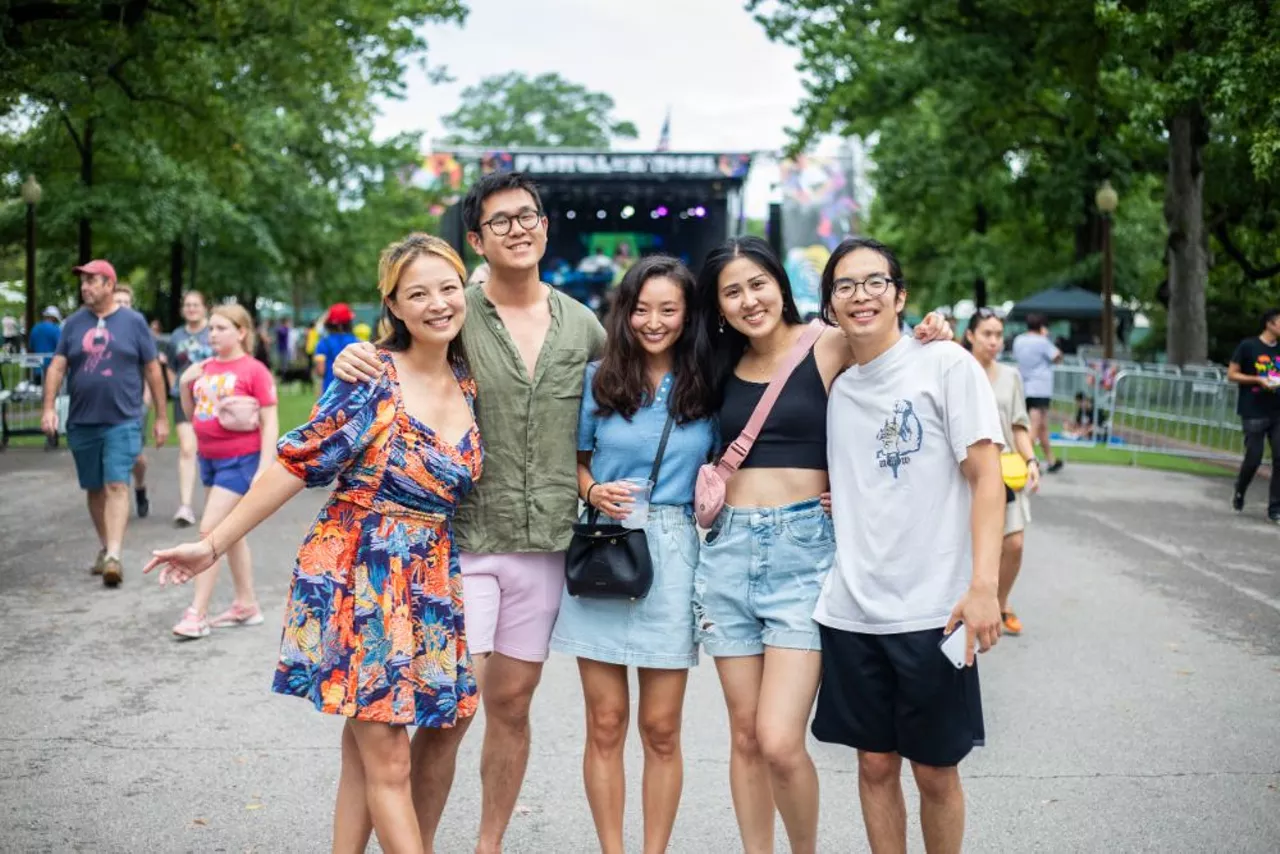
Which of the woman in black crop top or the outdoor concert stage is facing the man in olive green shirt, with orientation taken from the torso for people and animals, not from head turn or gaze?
the outdoor concert stage

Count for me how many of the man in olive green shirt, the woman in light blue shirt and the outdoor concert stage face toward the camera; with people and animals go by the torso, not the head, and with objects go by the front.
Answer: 3

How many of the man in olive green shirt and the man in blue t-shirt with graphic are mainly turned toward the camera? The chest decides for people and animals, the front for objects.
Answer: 2

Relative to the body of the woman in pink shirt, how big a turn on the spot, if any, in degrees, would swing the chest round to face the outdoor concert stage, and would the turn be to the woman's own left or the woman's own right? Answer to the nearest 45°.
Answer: approximately 180°

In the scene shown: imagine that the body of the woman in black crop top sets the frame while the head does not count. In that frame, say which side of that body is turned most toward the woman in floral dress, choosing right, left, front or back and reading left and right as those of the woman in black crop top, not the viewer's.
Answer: right

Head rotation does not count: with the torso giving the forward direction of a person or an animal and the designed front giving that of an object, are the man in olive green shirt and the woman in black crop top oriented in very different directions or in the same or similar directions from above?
same or similar directions

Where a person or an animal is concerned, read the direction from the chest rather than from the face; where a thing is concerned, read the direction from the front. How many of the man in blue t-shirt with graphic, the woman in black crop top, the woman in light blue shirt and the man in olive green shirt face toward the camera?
4

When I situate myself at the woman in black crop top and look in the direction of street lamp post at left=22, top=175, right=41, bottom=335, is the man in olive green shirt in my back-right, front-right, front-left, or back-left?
front-left

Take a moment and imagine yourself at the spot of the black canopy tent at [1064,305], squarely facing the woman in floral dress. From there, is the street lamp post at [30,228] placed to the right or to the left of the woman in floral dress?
right

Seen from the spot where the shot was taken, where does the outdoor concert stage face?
facing the viewer

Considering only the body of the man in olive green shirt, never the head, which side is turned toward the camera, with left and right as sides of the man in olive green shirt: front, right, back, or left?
front

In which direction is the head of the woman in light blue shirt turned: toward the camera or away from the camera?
toward the camera
